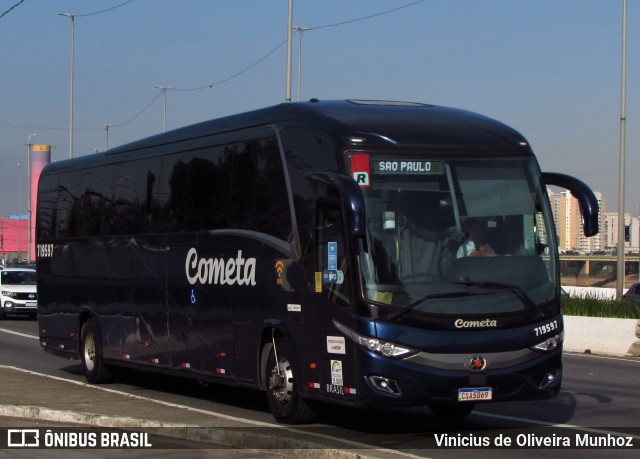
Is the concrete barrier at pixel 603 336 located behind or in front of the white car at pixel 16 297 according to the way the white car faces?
in front

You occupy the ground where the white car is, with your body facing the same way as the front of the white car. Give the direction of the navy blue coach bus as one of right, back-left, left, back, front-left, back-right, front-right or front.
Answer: front

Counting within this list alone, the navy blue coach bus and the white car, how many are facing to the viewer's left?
0

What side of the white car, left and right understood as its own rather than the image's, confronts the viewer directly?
front

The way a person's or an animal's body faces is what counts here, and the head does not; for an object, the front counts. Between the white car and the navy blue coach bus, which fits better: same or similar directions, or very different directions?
same or similar directions

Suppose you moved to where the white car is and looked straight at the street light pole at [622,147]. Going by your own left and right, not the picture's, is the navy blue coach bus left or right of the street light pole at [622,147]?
right

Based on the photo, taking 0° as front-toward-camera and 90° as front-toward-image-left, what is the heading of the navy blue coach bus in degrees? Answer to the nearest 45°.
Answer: approximately 315°

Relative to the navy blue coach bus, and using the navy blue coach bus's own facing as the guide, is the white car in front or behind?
behind

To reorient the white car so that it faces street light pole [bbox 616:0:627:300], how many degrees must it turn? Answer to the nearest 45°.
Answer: approximately 45° to its left

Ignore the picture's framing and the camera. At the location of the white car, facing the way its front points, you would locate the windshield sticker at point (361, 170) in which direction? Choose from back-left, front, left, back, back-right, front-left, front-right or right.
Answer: front

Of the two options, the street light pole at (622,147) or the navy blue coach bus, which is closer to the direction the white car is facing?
the navy blue coach bus
